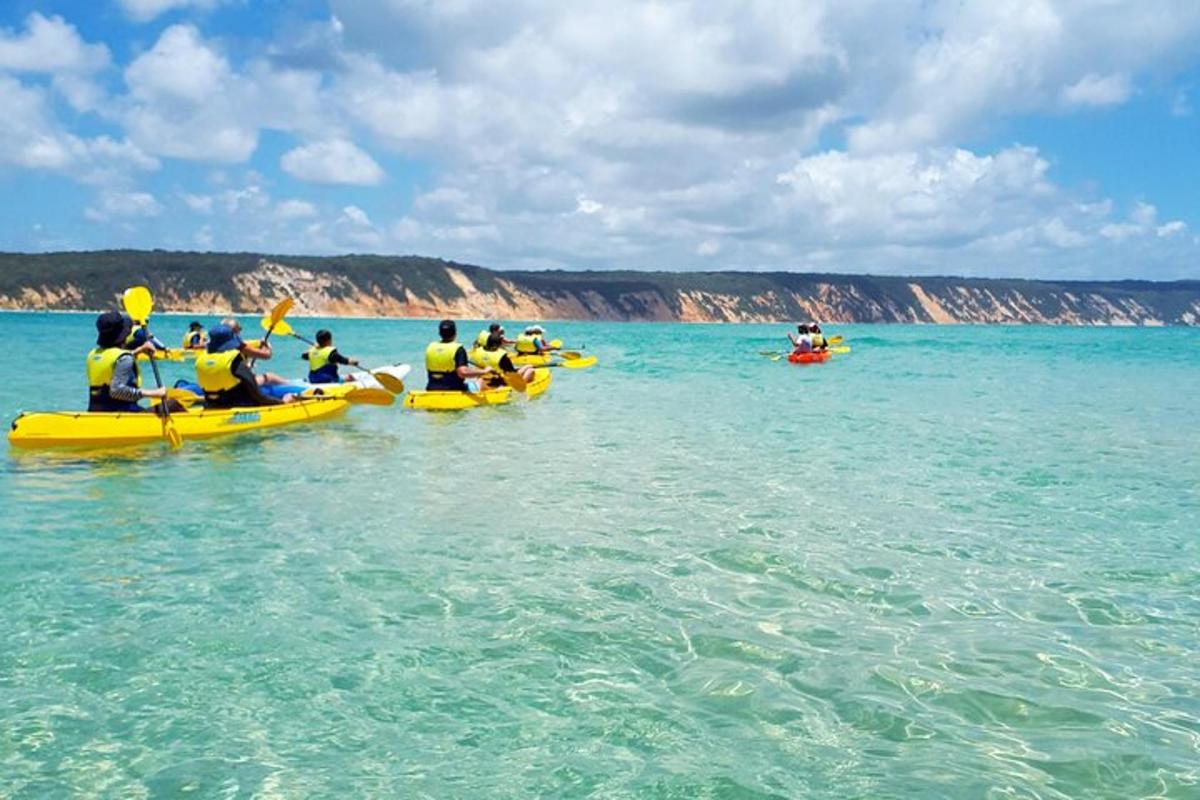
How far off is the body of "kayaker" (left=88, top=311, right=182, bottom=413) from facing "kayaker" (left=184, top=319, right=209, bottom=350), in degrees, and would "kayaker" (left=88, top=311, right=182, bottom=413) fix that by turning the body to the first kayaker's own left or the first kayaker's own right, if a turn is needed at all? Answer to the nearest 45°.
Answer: approximately 45° to the first kayaker's own left

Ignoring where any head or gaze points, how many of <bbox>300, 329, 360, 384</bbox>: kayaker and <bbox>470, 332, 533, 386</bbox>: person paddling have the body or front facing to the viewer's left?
0

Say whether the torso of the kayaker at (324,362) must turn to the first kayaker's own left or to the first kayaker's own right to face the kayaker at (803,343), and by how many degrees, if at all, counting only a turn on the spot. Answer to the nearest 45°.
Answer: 0° — they already face them

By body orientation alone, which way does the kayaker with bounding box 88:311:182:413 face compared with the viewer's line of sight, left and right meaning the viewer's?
facing away from the viewer and to the right of the viewer

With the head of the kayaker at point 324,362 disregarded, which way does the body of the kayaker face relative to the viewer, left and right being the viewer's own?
facing away from the viewer and to the right of the viewer

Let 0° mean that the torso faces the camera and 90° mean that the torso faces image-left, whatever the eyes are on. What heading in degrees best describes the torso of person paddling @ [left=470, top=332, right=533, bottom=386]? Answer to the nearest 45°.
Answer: approximately 225°

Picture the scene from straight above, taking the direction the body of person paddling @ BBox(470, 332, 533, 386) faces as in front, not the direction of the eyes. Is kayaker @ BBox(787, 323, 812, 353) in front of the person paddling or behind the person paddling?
in front

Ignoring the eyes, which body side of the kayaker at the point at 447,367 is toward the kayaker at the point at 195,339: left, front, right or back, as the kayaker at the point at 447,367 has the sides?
left

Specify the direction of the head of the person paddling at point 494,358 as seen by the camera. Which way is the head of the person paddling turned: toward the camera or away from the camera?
away from the camera

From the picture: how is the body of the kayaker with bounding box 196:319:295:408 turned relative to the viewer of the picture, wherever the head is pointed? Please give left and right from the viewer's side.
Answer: facing away from the viewer and to the right of the viewer
